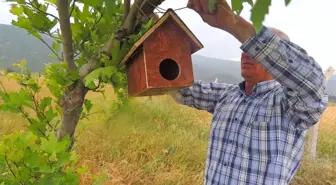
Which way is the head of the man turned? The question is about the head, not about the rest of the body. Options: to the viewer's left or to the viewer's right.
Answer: to the viewer's left

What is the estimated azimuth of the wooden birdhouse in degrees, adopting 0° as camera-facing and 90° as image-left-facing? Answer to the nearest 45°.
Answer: approximately 315°

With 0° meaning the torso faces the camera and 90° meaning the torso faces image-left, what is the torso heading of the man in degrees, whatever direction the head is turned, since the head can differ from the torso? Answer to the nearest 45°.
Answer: approximately 45°

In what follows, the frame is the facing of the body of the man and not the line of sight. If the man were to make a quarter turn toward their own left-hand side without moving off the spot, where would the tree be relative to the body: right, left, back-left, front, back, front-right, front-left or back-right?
right
